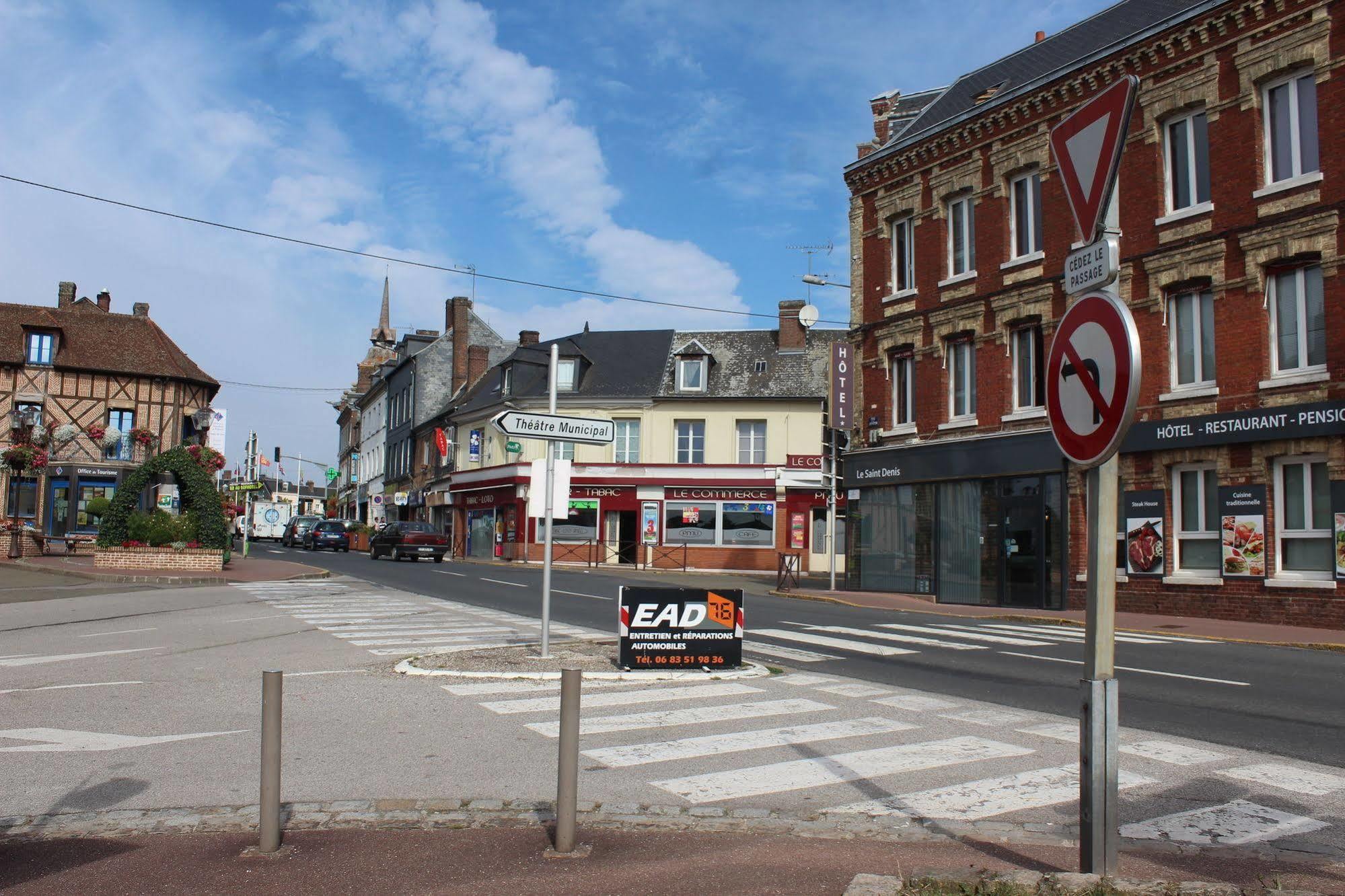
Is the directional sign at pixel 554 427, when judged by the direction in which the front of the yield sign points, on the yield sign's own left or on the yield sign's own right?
on the yield sign's own right

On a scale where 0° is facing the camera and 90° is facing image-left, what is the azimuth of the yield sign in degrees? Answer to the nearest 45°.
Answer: approximately 45°

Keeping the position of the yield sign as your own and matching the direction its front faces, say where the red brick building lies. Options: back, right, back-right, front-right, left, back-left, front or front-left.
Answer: back-right

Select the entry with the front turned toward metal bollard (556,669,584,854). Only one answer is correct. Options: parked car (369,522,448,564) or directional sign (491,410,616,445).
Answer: the directional sign

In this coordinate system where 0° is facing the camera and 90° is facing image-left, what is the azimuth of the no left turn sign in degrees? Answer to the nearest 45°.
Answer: approximately 45°

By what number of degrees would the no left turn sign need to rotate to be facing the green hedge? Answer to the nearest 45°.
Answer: approximately 90° to its right

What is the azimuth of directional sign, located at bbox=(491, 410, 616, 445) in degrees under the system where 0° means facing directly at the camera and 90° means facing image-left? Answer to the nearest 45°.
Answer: approximately 0°

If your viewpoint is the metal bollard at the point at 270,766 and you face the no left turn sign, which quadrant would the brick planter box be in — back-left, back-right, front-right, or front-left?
back-left
